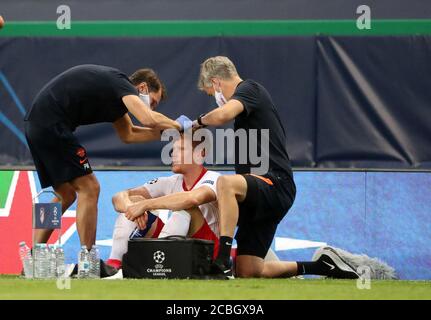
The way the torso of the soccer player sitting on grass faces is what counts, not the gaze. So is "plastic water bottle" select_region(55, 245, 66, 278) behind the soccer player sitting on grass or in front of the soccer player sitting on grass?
in front

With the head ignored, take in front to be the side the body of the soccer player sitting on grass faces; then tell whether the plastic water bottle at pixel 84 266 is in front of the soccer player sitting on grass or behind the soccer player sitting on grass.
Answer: in front

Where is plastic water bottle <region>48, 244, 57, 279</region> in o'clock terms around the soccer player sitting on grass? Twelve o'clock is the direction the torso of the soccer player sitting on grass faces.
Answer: The plastic water bottle is roughly at 1 o'clock from the soccer player sitting on grass.

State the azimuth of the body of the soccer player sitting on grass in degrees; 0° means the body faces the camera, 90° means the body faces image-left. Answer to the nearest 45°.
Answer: approximately 45°

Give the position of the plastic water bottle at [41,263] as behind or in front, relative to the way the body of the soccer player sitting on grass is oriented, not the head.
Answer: in front
